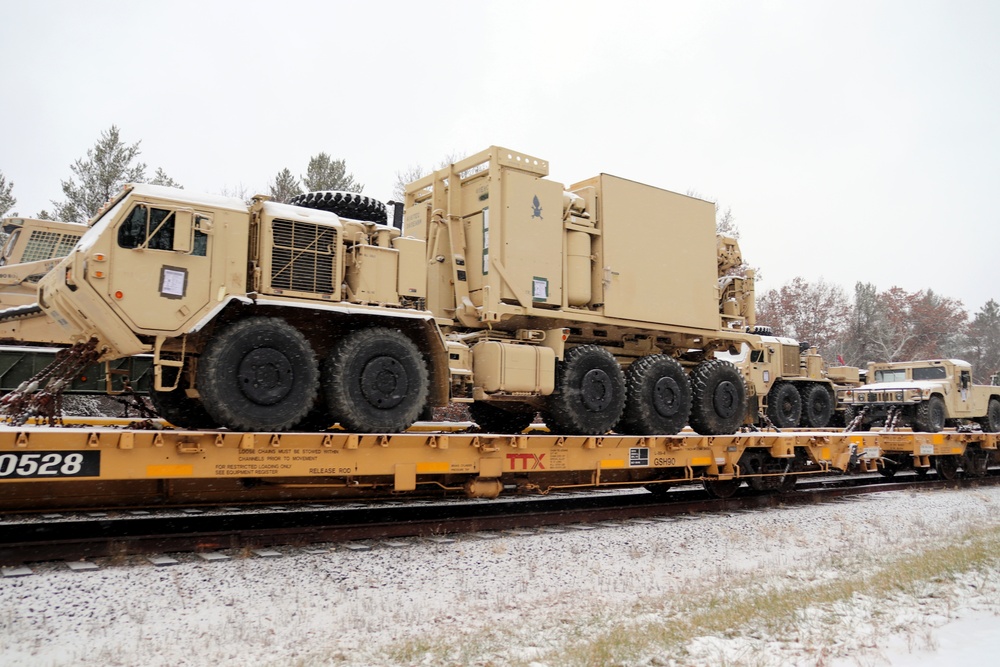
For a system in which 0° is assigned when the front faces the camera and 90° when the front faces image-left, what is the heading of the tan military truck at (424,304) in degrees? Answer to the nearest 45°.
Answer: approximately 45°

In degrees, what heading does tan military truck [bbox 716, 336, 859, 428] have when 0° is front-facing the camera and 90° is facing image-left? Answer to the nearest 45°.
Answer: approximately 45°

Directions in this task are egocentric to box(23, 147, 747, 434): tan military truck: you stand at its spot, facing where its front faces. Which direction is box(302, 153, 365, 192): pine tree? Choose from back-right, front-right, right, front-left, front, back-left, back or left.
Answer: back-right

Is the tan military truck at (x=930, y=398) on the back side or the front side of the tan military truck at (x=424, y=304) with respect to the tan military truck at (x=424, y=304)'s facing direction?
on the back side

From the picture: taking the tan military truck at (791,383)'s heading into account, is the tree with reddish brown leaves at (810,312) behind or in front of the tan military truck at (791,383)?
behind

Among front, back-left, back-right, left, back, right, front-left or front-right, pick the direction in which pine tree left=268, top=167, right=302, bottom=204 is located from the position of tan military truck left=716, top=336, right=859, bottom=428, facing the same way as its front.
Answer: front-right

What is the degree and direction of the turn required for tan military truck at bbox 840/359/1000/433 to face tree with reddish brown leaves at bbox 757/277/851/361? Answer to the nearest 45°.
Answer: approximately 135° to its right

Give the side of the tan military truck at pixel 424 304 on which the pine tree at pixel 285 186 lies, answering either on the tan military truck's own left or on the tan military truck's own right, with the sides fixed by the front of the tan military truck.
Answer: on the tan military truck's own right

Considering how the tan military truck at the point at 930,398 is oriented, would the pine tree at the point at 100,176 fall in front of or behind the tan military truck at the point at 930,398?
in front

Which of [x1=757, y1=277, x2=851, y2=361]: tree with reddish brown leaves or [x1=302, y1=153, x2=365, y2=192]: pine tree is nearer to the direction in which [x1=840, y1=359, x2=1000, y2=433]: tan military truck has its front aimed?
the pine tree

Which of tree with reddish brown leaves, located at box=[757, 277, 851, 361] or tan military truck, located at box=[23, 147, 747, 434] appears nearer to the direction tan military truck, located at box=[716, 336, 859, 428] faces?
the tan military truck

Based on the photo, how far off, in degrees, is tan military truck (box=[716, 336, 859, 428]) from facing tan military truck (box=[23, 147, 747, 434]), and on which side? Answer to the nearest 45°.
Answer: approximately 45° to its left

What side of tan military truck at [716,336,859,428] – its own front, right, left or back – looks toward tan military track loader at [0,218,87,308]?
front
